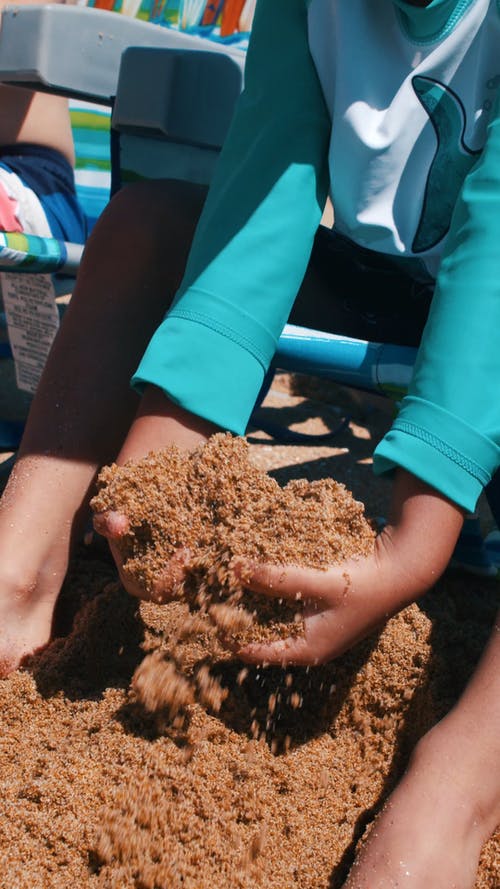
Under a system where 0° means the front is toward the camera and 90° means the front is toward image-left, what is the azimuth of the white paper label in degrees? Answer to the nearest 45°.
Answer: approximately 0°
